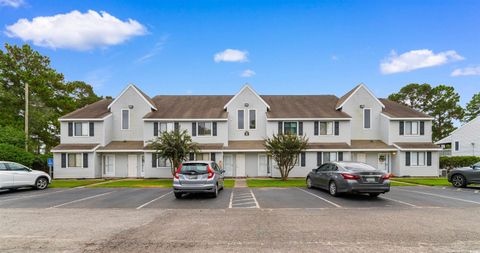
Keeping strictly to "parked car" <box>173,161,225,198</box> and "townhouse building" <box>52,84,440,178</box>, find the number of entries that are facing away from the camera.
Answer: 1

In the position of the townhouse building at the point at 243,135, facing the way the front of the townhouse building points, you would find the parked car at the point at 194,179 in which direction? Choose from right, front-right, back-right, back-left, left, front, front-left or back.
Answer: front

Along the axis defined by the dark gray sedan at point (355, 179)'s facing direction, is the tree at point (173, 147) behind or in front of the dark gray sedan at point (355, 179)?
in front

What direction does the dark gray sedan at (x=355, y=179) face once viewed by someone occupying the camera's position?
facing away from the viewer and to the left of the viewer

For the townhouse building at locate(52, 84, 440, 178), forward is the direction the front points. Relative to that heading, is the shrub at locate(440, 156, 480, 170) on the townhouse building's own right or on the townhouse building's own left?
on the townhouse building's own left

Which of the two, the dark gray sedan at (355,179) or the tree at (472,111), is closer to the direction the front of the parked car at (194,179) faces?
the tree

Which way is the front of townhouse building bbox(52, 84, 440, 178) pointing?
toward the camera

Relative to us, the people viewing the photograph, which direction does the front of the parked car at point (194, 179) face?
facing away from the viewer

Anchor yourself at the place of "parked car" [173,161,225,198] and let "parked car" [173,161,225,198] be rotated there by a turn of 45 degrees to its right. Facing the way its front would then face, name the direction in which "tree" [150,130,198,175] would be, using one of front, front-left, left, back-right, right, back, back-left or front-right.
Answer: front-left

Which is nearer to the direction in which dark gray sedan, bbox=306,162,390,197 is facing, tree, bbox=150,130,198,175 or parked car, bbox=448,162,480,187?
the tree

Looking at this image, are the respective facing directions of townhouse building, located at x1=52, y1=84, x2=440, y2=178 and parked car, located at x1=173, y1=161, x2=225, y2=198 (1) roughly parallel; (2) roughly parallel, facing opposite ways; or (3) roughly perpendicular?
roughly parallel, facing opposite ways
